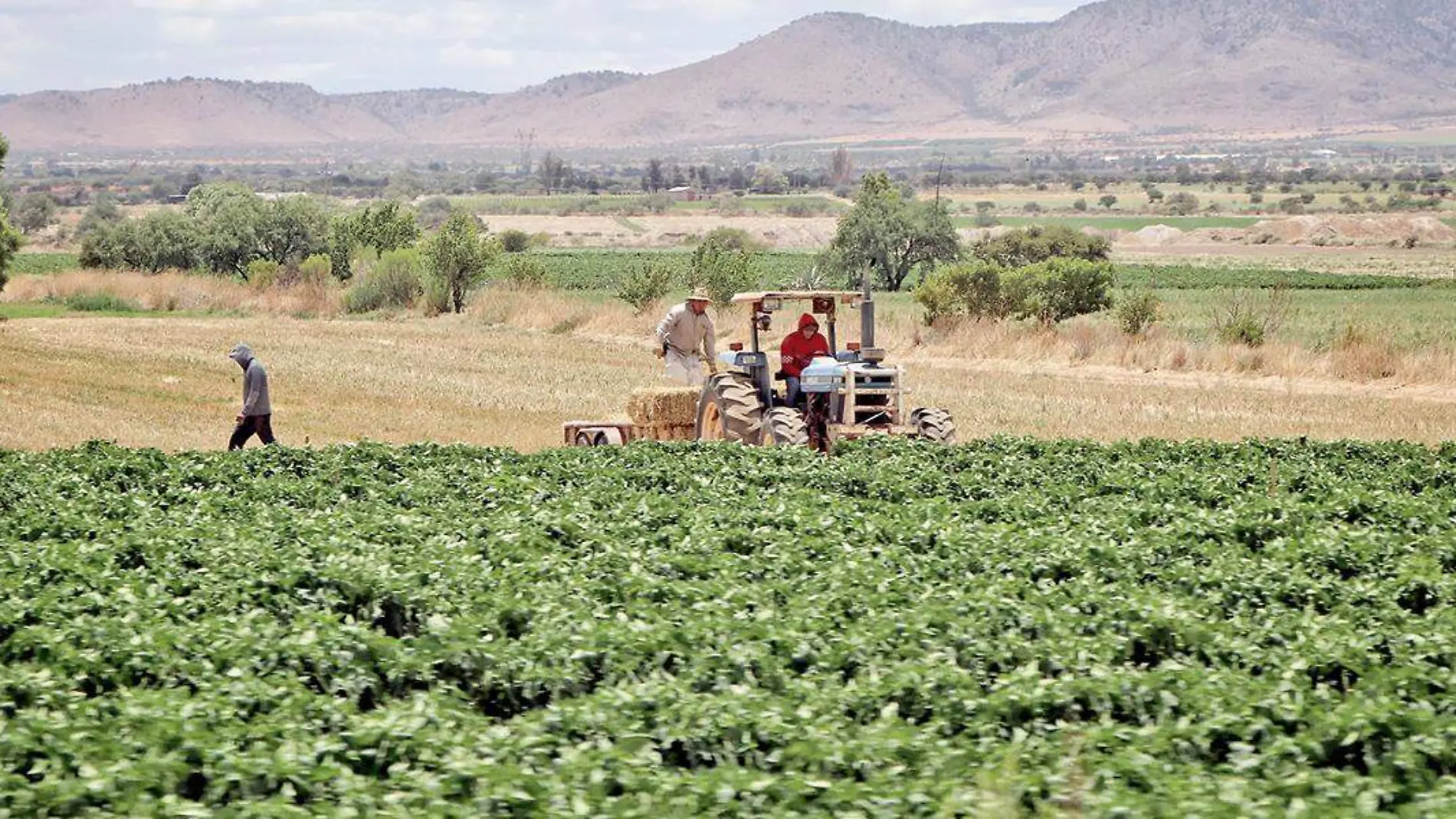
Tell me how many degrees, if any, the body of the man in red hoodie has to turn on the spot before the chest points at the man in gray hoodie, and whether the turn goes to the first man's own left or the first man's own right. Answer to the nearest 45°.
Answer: approximately 135° to the first man's own right

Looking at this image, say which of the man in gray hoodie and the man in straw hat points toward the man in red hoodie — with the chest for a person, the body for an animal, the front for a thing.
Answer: the man in straw hat

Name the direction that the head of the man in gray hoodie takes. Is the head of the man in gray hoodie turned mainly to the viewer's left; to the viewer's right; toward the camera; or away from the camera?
to the viewer's left

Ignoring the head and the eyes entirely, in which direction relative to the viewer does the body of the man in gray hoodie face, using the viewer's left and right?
facing to the left of the viewer

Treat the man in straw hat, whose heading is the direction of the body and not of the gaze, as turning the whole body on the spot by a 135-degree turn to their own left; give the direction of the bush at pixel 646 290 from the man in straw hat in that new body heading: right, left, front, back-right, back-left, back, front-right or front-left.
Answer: front

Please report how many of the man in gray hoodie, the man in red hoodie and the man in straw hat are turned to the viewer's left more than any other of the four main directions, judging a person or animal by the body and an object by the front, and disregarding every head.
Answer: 1

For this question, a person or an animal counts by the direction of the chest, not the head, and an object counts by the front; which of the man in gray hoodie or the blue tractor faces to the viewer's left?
the man in gray hoodie

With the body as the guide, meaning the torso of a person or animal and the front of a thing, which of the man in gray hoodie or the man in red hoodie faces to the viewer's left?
the man in gray hoodie

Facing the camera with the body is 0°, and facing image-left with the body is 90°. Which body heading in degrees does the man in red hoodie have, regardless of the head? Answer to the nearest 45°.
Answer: approximately 315°

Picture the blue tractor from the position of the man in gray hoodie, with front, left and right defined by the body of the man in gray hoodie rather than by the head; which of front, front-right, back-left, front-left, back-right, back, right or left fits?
back-left
